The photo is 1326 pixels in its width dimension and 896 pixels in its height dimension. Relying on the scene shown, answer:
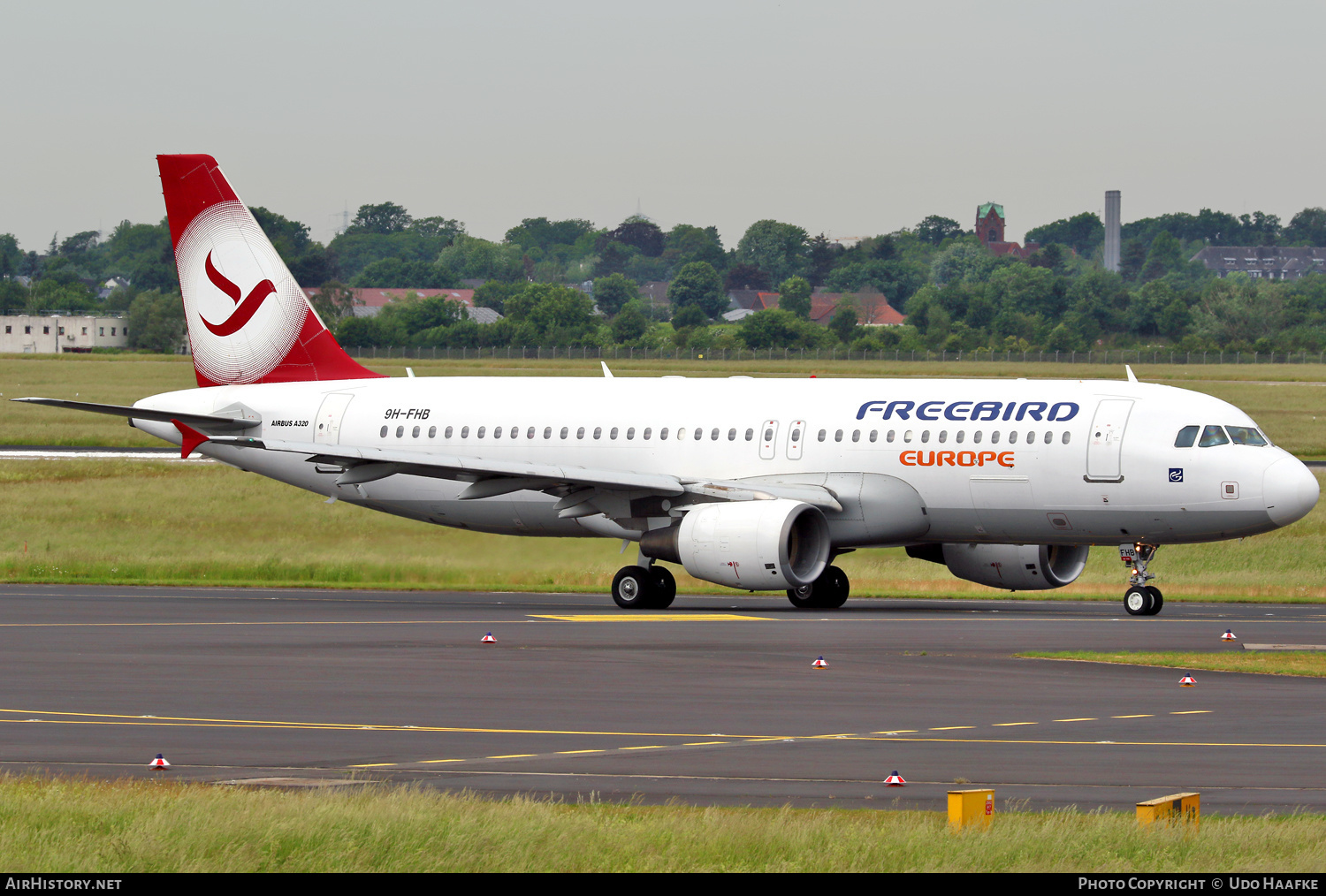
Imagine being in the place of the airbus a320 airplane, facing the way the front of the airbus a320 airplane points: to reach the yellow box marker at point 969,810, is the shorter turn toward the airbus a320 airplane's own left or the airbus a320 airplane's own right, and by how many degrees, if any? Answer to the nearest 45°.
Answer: approximately 45° to the airbus a320 airplane's own right

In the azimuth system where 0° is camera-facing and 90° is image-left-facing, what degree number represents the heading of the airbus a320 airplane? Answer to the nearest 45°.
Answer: approximately 315°
